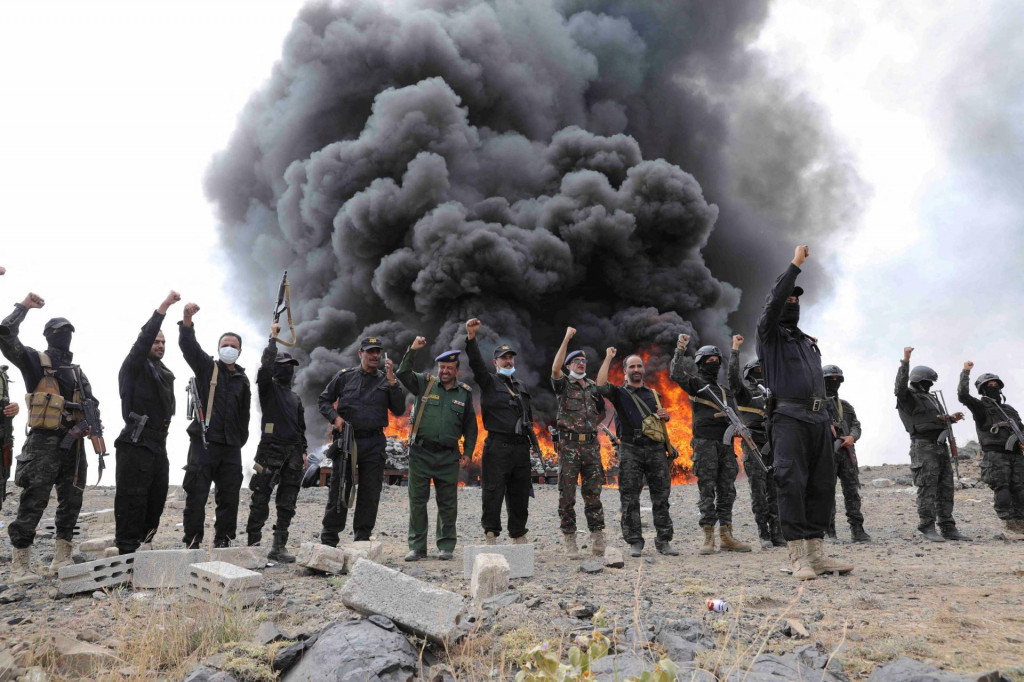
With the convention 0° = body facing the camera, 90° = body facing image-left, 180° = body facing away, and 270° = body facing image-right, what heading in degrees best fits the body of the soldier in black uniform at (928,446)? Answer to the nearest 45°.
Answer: approximately 315°

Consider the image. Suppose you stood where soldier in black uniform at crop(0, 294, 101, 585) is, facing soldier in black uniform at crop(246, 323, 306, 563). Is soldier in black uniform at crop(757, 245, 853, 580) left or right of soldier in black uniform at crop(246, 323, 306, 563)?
right

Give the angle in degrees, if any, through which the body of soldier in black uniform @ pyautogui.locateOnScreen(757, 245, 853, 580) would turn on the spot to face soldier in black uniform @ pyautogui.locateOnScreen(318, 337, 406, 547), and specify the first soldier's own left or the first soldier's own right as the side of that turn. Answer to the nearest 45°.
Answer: approximately 135° to the first soldier's own right

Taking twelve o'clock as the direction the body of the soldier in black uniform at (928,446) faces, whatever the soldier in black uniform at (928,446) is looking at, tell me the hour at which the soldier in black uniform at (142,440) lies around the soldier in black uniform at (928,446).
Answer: the soldier in black uniform at (142,440) is roughly at 3 o'clock from the soldier in black uniform at (928,446).

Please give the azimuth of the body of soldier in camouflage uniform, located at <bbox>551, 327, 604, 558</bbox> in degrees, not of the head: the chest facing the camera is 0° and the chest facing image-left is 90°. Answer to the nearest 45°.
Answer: approximately 0°

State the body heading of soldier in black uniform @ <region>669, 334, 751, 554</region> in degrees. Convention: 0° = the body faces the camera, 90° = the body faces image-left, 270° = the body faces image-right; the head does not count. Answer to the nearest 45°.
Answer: approximately 315°

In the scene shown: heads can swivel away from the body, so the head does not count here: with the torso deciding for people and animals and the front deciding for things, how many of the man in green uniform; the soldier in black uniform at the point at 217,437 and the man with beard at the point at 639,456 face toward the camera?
3

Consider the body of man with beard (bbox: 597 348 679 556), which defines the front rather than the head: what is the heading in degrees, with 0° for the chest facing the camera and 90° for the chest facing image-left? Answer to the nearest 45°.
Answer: approximately 0°

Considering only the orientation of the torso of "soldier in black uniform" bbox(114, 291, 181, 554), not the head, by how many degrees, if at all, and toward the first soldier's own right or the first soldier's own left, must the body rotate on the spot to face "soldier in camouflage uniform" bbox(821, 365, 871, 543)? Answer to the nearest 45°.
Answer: approximately 45° to the first soldier's own left

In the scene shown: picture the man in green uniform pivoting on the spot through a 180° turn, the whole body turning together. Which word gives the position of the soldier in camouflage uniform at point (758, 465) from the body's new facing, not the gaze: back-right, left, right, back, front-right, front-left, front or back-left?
right

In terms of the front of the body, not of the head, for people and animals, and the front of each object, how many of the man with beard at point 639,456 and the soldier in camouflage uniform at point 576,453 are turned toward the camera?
2

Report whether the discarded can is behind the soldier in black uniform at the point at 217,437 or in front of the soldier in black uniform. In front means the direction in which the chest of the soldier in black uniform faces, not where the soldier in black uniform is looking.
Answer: in front
